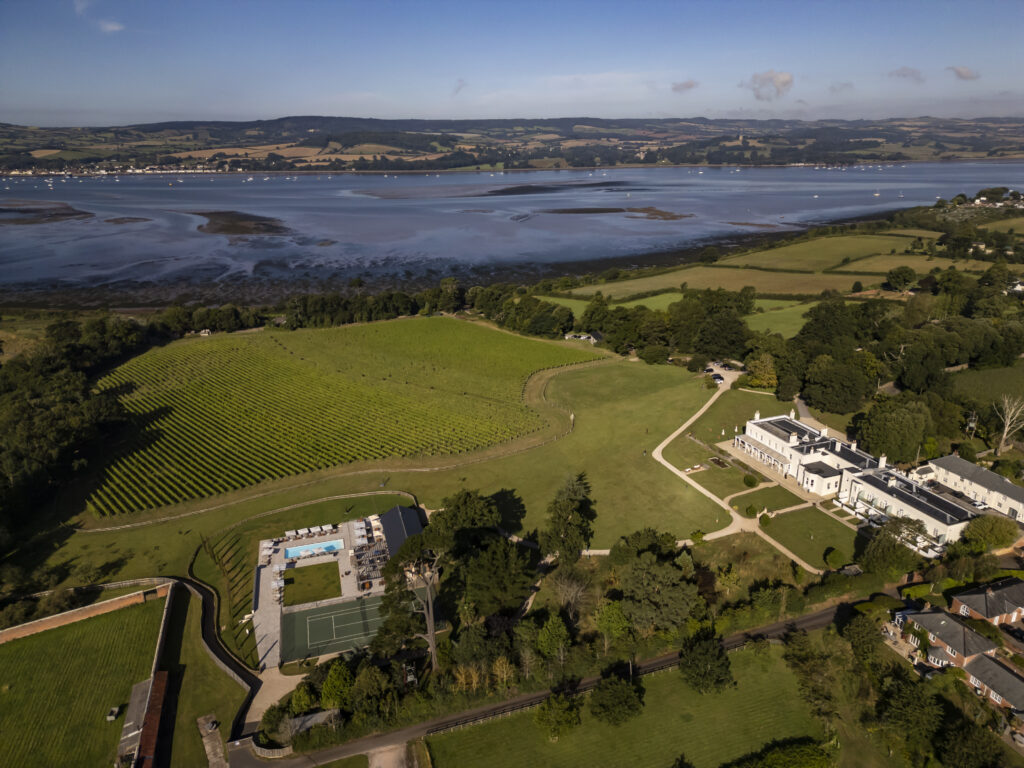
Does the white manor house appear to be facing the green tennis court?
yes

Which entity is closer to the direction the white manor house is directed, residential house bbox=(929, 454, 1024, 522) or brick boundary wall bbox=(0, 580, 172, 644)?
the brick boundary wall

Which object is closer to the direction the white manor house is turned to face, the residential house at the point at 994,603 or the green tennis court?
the green tennis court

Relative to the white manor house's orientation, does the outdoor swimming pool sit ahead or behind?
ahead

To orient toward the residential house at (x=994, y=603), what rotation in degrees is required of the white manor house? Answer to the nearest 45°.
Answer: approximately 90° to its left

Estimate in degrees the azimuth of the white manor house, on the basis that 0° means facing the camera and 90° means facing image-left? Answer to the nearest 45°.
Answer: approximately 45°

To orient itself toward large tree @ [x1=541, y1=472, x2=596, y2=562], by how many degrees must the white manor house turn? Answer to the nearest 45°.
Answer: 0° — it already faces it

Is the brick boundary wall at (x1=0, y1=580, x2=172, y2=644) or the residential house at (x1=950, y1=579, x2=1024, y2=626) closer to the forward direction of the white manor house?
the brick boundary wall

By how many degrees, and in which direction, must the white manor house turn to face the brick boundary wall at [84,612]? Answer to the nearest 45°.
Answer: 0° — it already faces it

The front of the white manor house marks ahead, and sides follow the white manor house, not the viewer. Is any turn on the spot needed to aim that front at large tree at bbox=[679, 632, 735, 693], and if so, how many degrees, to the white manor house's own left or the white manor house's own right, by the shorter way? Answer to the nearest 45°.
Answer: approximately 45° to the white manor house's own left
